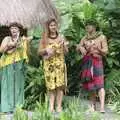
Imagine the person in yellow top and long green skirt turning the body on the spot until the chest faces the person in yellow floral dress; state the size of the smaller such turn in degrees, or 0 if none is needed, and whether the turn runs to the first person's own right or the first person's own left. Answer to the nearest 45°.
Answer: approximately 90° to the first person's own left

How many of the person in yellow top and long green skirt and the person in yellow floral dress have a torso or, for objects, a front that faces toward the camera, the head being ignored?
2

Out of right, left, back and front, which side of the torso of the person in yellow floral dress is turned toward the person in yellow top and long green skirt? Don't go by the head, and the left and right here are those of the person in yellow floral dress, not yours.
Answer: right

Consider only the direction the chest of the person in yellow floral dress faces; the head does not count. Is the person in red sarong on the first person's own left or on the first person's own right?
on the first person's own left

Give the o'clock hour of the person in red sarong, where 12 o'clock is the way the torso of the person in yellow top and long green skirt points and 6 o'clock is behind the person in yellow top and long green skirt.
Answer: The person in red sarong is roughly at 9 o'clock from the person in yellow top and long green skirt.

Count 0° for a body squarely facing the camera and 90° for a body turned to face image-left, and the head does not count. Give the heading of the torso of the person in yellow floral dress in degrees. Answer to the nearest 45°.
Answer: approximately 0°
